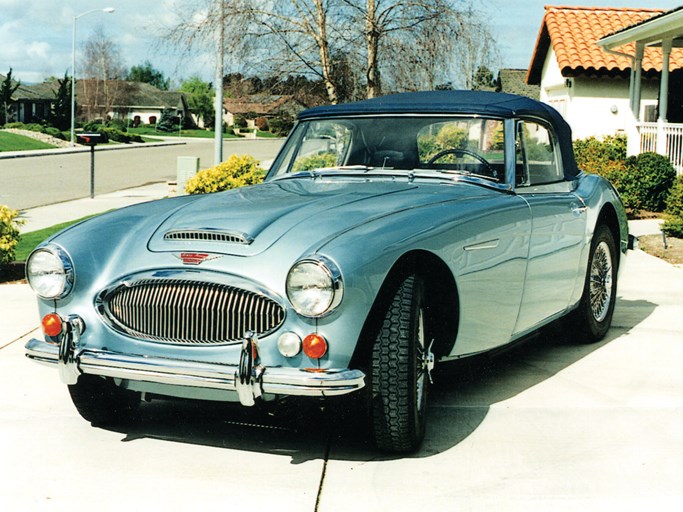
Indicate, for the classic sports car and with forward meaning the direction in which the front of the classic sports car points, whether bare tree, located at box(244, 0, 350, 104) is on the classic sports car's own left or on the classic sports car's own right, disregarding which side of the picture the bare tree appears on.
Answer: on the classic sports car's own right

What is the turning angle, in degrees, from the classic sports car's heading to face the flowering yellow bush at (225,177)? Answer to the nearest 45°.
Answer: approximately 135° to its right

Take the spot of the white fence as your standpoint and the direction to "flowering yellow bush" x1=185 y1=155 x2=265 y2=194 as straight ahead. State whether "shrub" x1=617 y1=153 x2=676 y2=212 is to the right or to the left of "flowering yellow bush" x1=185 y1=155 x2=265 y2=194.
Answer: left

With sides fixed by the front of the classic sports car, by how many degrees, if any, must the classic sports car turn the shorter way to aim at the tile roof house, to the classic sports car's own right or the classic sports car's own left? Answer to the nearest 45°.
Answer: approximately 135° to the classic sports car's own right

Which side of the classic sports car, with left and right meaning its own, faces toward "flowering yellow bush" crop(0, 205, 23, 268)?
right

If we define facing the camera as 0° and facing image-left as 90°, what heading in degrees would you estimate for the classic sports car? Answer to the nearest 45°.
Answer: approximately 45°

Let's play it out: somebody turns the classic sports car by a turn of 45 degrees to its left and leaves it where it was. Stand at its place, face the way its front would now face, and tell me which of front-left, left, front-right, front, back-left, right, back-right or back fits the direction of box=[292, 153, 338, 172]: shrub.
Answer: back

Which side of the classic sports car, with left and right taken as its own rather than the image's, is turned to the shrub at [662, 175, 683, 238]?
back

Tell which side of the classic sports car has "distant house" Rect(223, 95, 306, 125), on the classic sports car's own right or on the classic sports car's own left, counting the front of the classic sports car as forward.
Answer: on the classic sports car's own right

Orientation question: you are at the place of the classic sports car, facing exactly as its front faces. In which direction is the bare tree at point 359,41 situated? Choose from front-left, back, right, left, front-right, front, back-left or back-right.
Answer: back-right

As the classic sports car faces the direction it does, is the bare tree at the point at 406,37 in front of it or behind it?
behind

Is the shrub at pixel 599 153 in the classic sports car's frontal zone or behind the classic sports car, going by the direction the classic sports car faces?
behind
